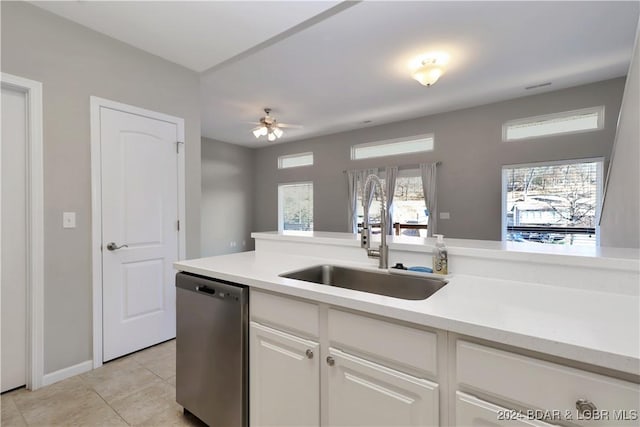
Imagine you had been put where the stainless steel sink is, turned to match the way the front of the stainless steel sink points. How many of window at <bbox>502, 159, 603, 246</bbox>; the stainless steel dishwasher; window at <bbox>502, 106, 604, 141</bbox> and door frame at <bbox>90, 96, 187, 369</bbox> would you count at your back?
2

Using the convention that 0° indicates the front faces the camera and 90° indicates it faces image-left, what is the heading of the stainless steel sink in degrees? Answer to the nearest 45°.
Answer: approximately 45°

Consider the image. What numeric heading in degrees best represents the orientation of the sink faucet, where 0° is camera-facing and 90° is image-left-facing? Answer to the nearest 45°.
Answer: approximately 45°

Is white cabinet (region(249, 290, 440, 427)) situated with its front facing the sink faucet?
no

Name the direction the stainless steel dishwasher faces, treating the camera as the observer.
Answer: facing the viewer and to the left of the viewer

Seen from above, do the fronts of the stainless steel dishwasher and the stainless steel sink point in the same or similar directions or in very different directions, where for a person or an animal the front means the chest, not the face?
same or similar directions

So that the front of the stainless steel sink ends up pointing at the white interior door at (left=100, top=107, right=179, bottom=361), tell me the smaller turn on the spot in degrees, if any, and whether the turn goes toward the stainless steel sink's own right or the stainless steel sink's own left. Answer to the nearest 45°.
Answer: approximately 45° to the stainless steel sink's own right

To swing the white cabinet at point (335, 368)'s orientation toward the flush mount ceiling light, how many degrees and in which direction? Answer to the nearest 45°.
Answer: approximately 180°

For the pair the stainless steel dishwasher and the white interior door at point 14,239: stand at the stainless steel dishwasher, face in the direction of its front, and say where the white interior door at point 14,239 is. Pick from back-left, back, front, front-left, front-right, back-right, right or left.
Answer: right

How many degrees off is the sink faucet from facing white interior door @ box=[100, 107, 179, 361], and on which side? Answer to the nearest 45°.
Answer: approximately 45° to its right

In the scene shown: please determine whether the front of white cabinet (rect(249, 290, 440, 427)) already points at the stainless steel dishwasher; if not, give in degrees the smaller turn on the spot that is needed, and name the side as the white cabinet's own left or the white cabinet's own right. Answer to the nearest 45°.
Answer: approximately 90° to the white cabinet's own right

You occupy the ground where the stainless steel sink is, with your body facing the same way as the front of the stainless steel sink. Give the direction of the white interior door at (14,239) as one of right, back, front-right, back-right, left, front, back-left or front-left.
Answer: front-right

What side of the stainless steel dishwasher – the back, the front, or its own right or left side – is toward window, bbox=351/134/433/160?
back

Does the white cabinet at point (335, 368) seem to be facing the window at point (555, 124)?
no

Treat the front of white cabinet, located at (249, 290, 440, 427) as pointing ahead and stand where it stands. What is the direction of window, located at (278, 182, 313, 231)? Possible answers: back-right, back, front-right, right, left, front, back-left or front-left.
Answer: back-right

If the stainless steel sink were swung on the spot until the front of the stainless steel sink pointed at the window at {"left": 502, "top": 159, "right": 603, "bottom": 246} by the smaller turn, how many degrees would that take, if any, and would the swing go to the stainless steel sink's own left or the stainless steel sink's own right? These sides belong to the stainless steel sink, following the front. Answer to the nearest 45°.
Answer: approximately 180°

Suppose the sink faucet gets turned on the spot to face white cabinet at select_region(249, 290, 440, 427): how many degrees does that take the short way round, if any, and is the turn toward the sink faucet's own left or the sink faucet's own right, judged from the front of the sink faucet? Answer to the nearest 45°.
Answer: approximately 45° to the sink faucet's own left
